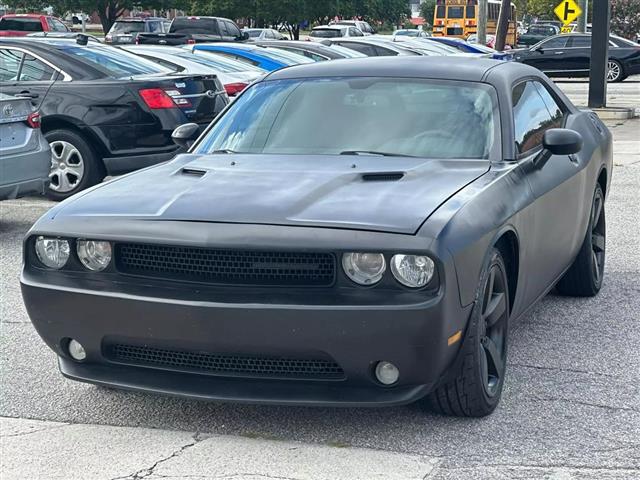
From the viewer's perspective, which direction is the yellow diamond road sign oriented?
toward the camera

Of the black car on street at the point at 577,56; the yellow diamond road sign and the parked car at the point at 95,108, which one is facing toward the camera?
the yellow diamond road sign

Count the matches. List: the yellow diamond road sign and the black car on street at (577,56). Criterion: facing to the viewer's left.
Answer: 1

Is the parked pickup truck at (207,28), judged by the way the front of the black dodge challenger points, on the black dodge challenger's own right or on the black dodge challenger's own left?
on the black dodge challenger's own right

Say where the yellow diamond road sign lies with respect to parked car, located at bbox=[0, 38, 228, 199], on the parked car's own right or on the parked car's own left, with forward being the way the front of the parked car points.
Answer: on the parked car's own right

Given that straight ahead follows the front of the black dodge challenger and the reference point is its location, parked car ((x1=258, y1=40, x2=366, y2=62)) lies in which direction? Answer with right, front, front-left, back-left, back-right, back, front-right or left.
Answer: back-right

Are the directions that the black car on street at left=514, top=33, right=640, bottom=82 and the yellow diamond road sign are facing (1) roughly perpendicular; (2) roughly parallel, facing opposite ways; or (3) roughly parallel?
roughly perpendicular

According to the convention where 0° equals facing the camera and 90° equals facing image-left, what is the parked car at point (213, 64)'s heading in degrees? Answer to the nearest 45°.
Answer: approximately 135°

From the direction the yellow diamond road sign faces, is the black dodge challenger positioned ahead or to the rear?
ahead

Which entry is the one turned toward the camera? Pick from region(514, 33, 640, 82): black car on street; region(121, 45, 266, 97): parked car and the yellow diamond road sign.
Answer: the yellow diamond road sign

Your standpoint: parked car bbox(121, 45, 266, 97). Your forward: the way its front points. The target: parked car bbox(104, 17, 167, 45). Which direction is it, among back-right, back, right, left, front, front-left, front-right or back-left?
front-right

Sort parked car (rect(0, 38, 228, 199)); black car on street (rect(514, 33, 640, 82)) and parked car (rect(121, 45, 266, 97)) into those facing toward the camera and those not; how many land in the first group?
0

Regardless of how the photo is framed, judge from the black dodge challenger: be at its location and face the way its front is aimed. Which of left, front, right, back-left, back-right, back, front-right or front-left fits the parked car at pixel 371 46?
back-right

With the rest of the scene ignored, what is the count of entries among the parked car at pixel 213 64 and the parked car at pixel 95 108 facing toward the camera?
0

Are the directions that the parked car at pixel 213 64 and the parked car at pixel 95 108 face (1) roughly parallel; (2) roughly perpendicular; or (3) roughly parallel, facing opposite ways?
roughly parallel

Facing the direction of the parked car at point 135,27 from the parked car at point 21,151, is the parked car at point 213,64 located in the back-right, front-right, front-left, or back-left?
front-right
